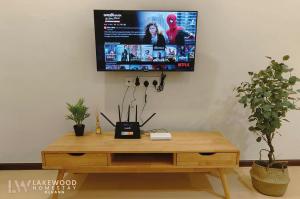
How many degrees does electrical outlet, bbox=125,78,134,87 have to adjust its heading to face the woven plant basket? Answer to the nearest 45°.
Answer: approximately 45° to its left

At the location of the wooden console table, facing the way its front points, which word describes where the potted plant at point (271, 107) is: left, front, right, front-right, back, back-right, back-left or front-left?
left

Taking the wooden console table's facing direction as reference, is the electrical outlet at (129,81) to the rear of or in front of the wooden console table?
to the rear

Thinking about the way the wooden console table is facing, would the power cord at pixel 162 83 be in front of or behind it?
behind

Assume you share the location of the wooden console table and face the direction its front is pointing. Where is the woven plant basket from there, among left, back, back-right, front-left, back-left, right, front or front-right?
left

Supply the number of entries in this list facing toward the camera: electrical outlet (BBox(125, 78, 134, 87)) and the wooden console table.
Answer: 2

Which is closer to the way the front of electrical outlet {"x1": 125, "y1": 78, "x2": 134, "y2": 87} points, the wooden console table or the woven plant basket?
the wooden console table

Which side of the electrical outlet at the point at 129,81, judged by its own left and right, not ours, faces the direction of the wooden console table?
front

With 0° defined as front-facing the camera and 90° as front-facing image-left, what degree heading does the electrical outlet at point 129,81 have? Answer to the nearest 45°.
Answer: approximately 0°
